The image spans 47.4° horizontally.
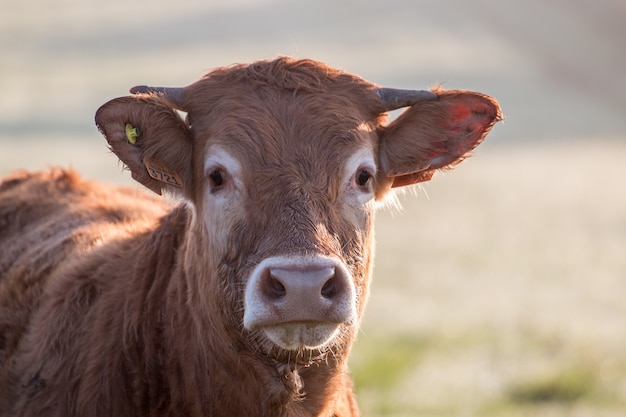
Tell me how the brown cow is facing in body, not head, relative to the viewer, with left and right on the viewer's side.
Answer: facing the viewer and to the right of the viewer
